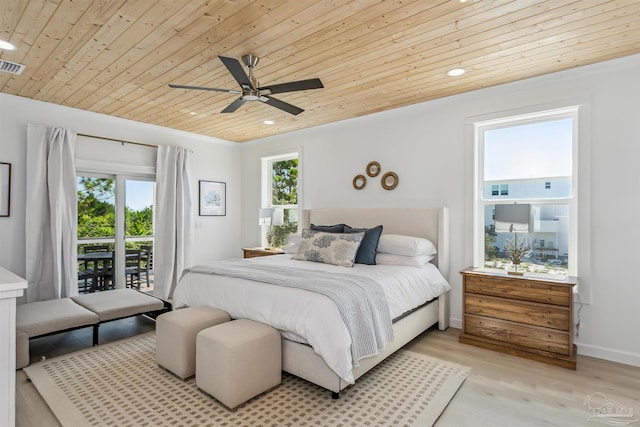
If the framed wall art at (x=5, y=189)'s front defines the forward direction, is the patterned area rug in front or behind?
in front

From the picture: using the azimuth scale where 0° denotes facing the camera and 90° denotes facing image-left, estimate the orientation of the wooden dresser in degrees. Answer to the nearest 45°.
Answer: approximately 45°

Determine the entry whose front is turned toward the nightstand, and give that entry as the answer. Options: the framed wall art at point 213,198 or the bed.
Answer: the framed wall art

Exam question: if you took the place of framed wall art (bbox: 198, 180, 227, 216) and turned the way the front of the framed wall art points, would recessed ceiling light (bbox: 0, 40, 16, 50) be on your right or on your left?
on your right

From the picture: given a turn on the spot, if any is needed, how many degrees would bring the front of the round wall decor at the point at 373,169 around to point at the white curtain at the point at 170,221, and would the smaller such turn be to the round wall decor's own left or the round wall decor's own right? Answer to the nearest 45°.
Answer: approximately 45° to the round wall decor's own right

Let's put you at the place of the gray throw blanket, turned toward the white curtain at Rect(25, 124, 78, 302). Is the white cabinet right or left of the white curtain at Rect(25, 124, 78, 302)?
left

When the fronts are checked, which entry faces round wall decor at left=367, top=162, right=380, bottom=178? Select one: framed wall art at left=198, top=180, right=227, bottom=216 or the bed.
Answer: the framed wall art

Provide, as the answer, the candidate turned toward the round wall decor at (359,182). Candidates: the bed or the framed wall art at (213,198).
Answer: the framed wall art

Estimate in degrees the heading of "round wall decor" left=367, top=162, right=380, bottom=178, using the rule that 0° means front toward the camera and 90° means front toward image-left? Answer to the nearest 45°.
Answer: approximately 45°

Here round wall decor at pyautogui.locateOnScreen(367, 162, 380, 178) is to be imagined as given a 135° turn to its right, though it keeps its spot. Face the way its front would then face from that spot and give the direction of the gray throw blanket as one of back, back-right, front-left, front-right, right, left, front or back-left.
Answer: back

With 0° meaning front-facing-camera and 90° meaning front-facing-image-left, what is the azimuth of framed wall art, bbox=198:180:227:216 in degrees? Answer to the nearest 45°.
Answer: approximately 315°

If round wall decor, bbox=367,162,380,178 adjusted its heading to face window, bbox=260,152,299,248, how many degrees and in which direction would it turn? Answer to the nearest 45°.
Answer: approximately 90° to its right

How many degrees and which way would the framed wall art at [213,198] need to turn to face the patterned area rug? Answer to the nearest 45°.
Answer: approximately 45° to its right
